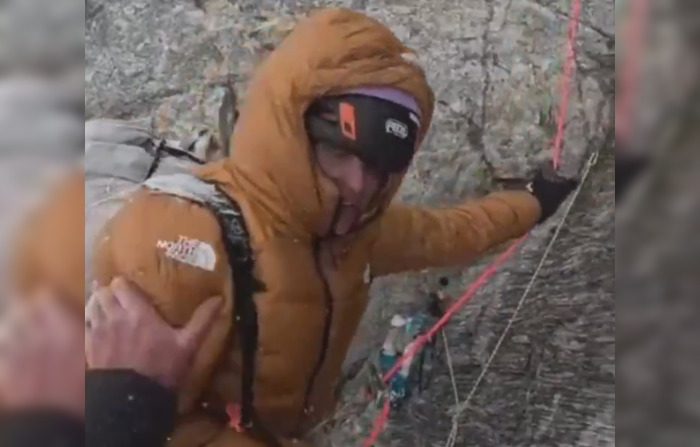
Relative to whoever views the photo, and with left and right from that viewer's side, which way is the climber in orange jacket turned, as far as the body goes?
facing the viewer and to the right of the viewer
